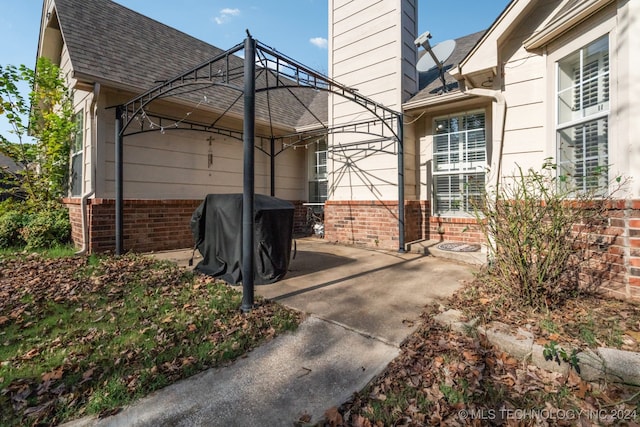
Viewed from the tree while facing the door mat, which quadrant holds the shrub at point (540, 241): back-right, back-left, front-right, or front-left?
front-right

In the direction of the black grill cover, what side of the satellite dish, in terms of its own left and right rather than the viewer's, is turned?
front

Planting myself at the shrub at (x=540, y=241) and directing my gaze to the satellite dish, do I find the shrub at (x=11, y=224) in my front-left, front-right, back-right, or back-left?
front-left

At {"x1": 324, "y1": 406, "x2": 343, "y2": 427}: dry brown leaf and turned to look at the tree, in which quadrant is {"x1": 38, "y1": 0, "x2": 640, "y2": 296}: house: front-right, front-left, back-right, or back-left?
front-right

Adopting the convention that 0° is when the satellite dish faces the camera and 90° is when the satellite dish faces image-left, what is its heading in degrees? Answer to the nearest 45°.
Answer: approximately 45°

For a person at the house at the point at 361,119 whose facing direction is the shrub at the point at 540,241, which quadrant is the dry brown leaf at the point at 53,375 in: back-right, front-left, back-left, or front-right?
front-right

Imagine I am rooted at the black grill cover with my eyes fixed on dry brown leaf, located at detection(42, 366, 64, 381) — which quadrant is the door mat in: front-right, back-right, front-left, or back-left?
back-left

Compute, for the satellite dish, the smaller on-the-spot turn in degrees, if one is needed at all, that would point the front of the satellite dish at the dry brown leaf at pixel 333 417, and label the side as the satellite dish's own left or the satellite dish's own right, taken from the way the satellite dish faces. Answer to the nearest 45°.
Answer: approximately 45° to the satellite dish's own left

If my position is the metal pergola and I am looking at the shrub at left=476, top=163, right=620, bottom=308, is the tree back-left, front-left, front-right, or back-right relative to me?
back-right

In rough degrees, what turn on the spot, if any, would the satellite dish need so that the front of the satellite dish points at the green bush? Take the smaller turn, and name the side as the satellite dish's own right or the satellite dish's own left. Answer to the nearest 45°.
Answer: approximately 45° to the satellite dish's own right
